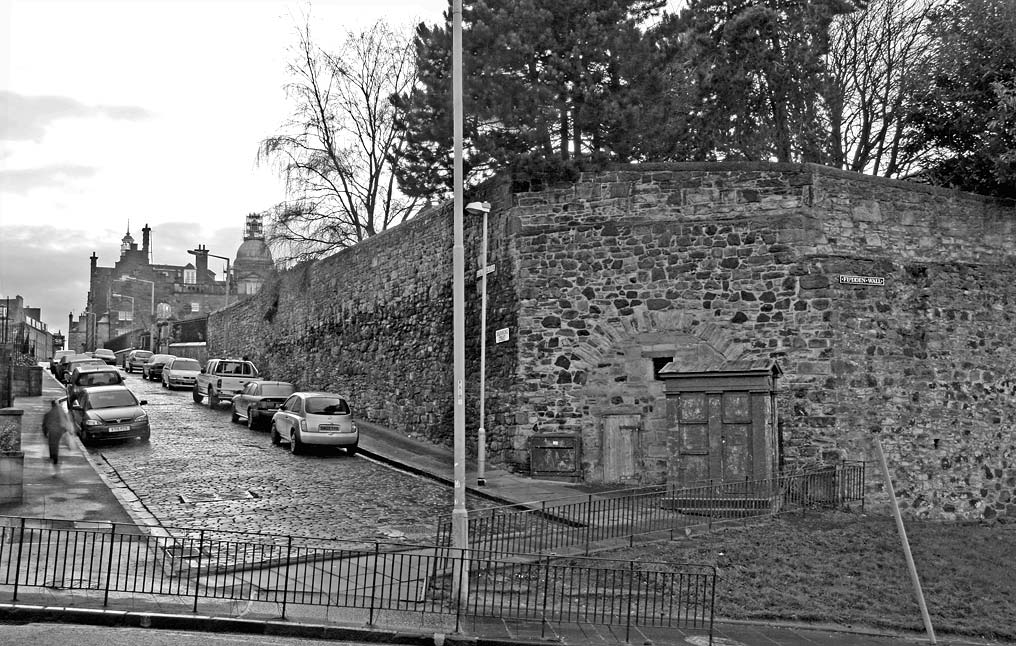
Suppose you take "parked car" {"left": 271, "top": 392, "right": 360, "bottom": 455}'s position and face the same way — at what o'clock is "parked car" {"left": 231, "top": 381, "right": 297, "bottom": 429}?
"parked car" {"left": 231, "top": 381, "right": 297, "bottom": 429} is roughly at 1 o'clock from "parked car" {"left": 271, "top": 392, "right": 360, "bottom": 455}.

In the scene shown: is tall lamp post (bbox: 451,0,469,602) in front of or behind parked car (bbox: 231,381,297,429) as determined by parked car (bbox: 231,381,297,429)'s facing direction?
behind

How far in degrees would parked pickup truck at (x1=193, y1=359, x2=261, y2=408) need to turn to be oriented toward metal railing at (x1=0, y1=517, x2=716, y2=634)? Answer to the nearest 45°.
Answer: approximately 135° to its left

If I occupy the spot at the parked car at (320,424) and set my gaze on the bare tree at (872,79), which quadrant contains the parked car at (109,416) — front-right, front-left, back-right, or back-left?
back-left

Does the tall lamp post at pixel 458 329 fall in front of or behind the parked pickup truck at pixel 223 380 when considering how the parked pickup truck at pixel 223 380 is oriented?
behind

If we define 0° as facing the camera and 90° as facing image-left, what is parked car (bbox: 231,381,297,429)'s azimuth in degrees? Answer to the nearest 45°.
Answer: approximately 135°

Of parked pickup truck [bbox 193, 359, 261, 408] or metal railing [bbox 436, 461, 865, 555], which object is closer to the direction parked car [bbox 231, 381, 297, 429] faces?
the parked pickup truck

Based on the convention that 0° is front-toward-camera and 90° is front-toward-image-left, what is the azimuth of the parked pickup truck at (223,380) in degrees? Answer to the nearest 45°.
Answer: approximately 135°

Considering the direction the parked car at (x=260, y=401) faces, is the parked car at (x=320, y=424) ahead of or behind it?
behind

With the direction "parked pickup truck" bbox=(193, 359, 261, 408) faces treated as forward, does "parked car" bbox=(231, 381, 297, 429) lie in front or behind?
behind

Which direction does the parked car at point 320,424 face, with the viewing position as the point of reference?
facing away from the viewer and to the left of the viewer
